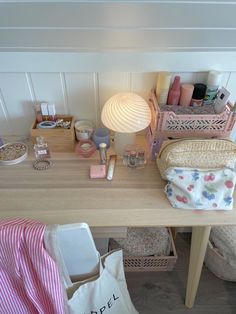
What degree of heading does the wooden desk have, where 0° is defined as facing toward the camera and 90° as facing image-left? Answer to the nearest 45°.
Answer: approximately 0°

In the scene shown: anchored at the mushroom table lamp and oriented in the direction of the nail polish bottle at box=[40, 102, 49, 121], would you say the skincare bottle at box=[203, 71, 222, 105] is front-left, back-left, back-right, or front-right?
back-right
